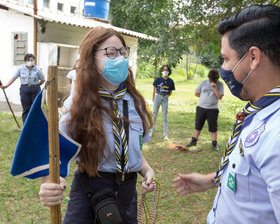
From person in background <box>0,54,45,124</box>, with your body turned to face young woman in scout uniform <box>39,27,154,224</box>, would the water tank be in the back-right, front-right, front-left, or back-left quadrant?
back-left

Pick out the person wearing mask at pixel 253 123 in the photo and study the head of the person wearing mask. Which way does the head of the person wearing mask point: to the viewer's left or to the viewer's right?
to the viewer's left

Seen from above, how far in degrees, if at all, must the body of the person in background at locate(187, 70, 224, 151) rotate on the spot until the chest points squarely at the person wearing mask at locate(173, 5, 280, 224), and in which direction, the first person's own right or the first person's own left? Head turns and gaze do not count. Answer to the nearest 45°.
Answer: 0° — they already face them

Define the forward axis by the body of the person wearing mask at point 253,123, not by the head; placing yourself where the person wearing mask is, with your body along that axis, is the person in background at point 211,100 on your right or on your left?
on your right

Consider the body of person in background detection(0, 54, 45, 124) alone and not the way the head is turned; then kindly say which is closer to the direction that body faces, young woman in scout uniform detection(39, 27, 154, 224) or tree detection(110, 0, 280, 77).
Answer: the young woman in scout uniform

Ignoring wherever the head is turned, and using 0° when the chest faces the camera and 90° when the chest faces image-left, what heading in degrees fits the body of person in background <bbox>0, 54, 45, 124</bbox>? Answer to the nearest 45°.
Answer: approximately 0°

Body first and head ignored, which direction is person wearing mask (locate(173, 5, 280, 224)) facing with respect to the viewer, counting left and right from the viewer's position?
facing to the left of the viewer

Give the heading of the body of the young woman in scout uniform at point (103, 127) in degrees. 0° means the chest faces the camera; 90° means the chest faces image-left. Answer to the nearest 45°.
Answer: approximately 315°

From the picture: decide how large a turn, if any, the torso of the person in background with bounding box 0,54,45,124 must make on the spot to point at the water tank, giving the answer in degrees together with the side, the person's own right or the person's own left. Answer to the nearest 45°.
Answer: approximately 135° to the person's own left

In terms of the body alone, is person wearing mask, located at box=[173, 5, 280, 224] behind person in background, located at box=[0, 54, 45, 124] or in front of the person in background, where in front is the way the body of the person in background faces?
in front

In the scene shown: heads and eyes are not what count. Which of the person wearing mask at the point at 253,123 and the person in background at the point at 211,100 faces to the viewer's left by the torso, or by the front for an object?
the person wearing mask
